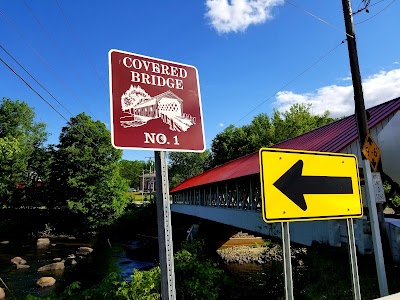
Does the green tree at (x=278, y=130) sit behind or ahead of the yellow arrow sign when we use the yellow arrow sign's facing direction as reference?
behind

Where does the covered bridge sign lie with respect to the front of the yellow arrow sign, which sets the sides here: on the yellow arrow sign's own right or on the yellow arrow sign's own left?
on the yellow arrow sign's own right

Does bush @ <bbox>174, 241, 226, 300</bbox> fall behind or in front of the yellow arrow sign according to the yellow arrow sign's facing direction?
behind

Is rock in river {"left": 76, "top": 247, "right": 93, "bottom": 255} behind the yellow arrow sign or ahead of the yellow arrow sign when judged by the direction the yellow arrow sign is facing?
behind

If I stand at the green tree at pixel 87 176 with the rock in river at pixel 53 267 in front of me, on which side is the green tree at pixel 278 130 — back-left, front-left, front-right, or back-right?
back-left

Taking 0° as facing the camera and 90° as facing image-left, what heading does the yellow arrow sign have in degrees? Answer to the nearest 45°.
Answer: approximately 315°

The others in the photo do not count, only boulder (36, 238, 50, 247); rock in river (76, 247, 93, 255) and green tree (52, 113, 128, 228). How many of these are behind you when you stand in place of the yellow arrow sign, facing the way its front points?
3

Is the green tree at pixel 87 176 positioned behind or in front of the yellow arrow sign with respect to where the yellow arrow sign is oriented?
behind

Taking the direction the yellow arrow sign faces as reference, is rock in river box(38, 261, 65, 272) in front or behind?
behind

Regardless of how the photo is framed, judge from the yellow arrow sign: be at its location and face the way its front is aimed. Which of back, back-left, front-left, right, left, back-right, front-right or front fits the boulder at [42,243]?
back
